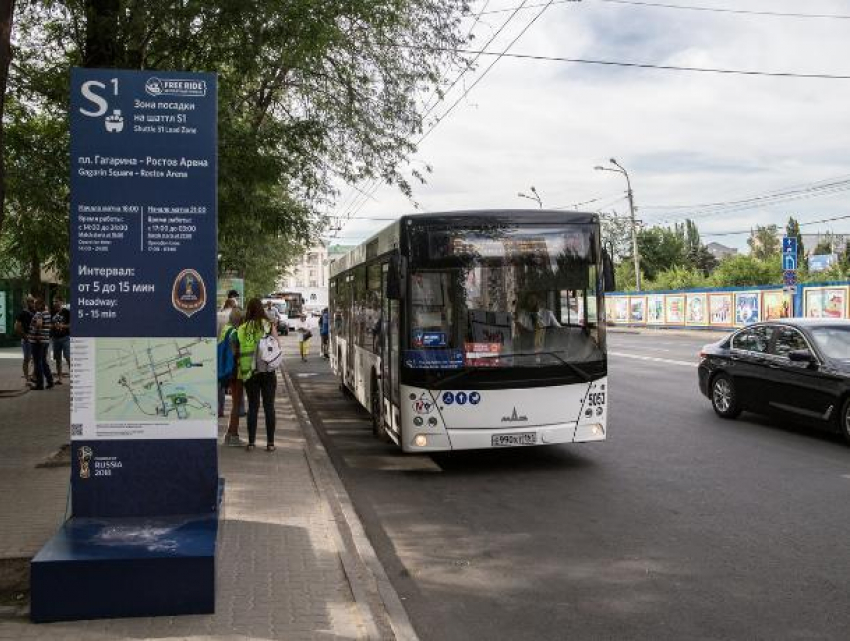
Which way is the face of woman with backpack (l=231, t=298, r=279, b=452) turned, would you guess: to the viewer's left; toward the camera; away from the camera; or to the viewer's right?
away from the camera

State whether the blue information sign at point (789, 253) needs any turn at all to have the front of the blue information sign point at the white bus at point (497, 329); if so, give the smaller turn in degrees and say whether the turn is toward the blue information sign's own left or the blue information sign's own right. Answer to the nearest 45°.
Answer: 0° — it already faces it

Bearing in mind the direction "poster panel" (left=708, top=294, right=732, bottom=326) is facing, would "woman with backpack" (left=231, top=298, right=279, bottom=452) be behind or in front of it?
in front

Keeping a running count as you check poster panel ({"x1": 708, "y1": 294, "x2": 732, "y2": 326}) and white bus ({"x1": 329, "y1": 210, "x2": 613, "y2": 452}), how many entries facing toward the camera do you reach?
2

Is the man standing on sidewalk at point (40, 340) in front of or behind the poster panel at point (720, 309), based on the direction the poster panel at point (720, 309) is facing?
in front

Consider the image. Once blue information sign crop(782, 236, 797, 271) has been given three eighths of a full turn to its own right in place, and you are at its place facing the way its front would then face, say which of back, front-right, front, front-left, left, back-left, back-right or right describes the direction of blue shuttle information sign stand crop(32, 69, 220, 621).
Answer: back-left

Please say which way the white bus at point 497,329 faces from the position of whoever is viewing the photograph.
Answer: facing the viewer

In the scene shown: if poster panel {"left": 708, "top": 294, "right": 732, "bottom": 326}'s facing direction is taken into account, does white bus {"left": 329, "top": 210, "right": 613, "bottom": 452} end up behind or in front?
in front

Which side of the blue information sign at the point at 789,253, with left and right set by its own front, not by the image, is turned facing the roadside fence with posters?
back

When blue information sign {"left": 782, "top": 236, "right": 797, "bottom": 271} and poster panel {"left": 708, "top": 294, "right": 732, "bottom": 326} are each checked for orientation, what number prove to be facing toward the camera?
2

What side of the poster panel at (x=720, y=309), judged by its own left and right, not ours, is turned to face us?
front

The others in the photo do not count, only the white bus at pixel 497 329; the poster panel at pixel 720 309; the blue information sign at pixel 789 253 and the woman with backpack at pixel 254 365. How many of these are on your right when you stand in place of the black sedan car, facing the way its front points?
2
